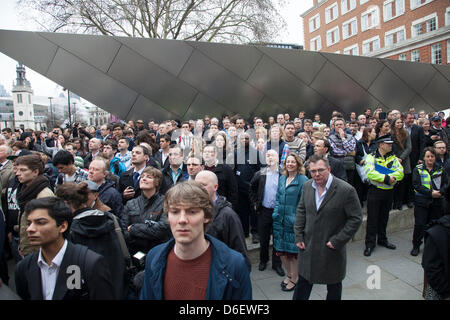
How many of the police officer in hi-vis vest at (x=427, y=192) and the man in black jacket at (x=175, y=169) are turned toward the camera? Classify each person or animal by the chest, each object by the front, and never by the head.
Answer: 2

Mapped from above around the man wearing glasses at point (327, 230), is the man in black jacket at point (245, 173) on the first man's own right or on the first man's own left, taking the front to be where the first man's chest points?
on the first man's own right

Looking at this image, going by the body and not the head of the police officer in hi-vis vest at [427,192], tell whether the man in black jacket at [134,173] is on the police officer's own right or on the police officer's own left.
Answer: on the police officer's own right

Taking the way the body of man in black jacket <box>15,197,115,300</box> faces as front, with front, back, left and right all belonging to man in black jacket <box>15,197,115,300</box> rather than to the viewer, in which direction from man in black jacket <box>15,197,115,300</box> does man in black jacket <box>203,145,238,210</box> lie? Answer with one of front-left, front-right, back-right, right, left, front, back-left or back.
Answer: back

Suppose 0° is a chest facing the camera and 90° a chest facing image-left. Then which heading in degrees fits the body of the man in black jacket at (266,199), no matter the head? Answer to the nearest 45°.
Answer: approximately 315°

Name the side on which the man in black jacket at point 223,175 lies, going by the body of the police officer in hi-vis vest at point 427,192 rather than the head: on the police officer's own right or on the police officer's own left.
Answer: on the police officer's own right

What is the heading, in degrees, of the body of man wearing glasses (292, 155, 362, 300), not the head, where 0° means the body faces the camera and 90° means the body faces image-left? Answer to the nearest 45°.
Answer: approximately 45°

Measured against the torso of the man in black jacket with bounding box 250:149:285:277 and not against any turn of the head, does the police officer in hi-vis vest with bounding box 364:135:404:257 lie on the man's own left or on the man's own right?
on the man's own left
